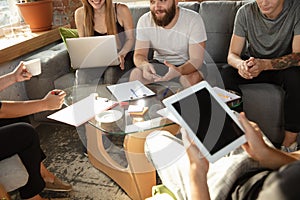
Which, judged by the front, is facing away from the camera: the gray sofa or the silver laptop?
the silver laptop

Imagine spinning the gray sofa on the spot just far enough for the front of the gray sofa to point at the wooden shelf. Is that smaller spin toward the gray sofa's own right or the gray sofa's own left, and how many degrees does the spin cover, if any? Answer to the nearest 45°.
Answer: approximately 90° to the gray sofa's own right

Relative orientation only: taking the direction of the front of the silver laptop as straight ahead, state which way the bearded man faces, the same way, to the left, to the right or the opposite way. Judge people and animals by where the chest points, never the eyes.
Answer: the opposite way

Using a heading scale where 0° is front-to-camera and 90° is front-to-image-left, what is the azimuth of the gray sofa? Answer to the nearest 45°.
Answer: approximately 0°

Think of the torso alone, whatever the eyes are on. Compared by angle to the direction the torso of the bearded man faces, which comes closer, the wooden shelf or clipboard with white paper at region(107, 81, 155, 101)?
the clipboard with white paper

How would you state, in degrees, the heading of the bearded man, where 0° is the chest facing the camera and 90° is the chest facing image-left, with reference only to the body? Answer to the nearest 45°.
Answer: approximately 0°

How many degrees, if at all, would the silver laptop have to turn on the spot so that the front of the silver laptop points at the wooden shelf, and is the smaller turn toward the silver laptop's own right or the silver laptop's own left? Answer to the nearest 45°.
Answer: approximately 45° to the silver laptop's own left

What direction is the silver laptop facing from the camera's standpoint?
away from the camera

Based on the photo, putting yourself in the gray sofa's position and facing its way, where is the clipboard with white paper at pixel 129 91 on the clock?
The clipboard with white paper is roughly at 1 o'clock from the gray sofa.
